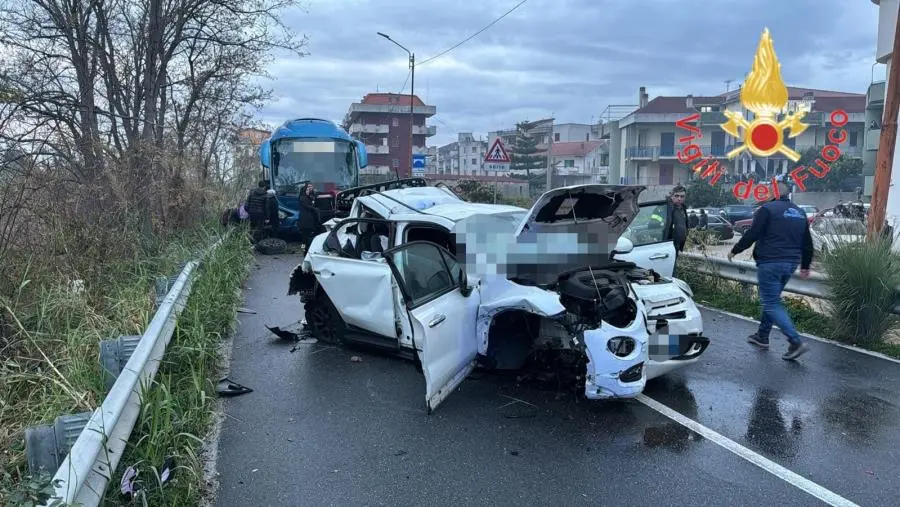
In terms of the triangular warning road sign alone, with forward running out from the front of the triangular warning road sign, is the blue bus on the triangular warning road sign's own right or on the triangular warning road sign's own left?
on the triangular warning road sign's own right

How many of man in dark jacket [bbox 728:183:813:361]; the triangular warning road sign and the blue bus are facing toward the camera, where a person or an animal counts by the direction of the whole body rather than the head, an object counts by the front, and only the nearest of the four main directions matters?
2

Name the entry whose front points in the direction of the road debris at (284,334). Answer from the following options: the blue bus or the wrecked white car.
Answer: the blue bus

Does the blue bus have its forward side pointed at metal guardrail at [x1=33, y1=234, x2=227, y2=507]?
yes

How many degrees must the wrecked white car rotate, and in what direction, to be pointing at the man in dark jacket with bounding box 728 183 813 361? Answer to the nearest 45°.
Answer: approximately 90° to its left

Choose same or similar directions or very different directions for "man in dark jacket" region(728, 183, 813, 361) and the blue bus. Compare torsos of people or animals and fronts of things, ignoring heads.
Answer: very different directions

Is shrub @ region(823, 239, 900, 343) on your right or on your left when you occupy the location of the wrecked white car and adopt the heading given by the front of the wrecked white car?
on your left
